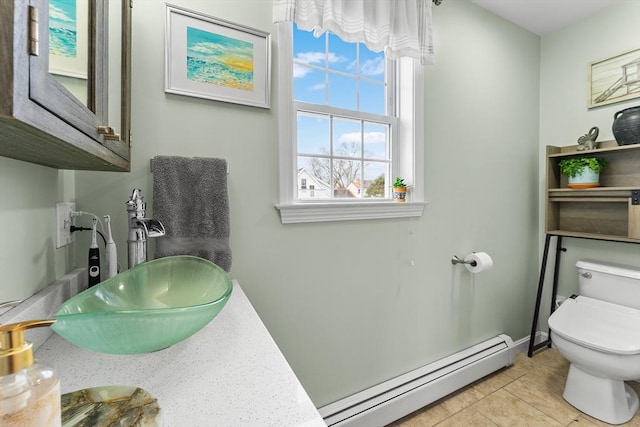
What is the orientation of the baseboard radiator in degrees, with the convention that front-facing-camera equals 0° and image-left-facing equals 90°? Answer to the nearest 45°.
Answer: approximately 315°

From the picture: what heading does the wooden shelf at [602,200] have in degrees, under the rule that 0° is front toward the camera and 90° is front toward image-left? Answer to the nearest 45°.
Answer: approximately 45°

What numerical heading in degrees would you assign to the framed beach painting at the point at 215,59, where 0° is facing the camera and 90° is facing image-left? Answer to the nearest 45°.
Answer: approximately 315°

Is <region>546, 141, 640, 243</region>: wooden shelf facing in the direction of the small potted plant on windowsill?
yes
